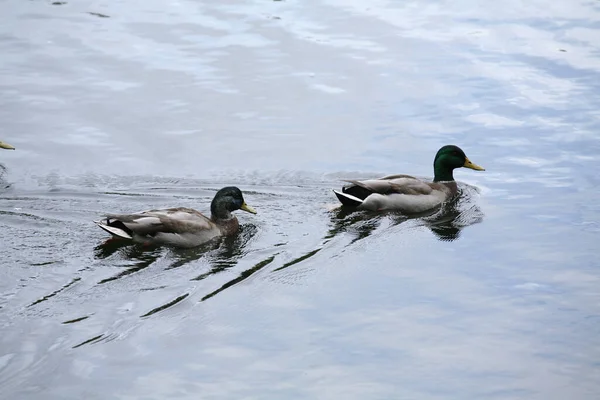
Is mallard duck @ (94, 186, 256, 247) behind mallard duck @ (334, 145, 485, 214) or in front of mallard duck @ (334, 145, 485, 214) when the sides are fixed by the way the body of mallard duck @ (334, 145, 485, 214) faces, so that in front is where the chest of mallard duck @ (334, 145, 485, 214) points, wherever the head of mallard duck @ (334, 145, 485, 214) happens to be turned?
behind

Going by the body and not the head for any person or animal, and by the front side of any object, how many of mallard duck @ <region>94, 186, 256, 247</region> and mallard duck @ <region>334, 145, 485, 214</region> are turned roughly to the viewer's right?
2

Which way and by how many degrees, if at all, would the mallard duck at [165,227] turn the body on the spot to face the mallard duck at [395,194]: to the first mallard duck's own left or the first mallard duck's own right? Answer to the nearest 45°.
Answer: approximately 45° to the first mallard duck's own left

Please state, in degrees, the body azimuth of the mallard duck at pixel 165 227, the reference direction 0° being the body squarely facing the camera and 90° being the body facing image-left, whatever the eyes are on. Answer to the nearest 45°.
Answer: approximately 270°

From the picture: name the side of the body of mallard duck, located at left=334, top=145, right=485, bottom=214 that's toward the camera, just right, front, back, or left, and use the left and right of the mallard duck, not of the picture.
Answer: right
